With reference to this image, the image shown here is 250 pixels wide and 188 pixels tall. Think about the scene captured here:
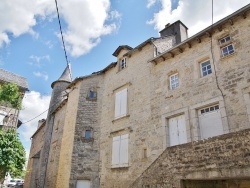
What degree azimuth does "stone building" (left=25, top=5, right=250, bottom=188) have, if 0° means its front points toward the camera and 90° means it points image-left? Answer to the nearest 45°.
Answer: approximately 45°

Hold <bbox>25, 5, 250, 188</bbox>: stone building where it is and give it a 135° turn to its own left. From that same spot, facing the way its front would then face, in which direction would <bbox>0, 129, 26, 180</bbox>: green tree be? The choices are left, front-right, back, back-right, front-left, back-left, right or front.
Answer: back

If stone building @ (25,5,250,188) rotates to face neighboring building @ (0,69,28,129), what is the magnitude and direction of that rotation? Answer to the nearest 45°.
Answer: approximately 45° to its right
